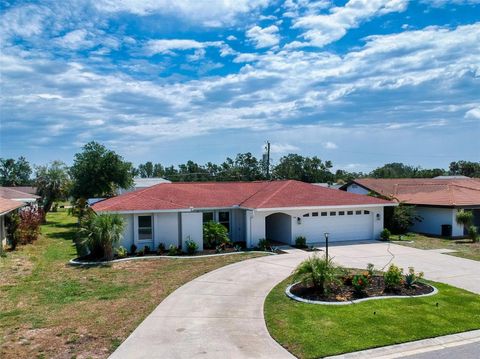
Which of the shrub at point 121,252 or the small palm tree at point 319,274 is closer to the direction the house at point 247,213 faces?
the small palm tree

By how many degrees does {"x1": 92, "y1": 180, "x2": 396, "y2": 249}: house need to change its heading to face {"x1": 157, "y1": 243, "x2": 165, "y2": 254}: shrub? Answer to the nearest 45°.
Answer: approximately 45° to its right

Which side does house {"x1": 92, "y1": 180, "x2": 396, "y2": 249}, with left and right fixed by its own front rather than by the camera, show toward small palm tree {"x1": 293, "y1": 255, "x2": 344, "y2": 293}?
front

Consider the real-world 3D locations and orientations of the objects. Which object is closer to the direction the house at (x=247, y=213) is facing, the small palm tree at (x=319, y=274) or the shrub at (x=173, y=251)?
the small palm tree

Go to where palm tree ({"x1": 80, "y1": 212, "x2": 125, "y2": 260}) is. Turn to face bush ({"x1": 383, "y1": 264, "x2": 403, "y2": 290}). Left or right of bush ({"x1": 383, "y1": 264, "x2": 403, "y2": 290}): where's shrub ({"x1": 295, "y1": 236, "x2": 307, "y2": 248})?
left

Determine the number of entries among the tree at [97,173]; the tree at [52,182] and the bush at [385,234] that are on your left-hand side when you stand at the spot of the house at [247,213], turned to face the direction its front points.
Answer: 1

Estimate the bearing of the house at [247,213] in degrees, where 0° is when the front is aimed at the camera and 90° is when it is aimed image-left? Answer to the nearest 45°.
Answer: approximately 0°

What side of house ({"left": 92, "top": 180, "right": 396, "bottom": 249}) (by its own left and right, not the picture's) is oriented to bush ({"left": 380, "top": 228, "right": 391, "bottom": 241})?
left

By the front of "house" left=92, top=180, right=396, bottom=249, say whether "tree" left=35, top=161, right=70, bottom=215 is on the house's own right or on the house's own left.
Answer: on the house's own right

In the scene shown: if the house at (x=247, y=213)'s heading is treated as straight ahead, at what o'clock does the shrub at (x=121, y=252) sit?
The shrub is roughly at 2 o'clock from the house.

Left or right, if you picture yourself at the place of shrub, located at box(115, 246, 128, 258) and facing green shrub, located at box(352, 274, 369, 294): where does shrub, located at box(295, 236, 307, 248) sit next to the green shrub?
left

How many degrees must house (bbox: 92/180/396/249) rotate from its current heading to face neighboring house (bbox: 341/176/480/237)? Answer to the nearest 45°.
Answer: approximately 135° to its left
